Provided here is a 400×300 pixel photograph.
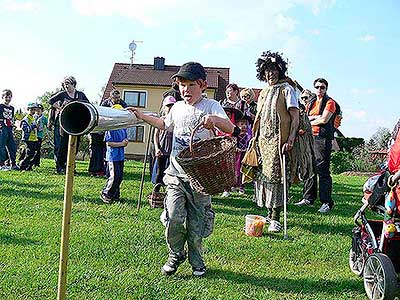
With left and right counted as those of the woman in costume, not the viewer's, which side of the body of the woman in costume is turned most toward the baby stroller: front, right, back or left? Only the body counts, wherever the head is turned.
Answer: left

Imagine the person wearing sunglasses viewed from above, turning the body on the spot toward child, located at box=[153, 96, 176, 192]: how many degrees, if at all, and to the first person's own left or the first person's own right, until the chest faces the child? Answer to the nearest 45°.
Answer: approximately 45° to the first person's own right

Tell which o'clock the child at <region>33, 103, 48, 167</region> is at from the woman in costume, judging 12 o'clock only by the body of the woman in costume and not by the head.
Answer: The child is roughly at 3 o'clock from the woman in costume.

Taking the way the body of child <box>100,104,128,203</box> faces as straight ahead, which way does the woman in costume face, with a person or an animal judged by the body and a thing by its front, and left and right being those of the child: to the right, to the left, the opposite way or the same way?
to the right

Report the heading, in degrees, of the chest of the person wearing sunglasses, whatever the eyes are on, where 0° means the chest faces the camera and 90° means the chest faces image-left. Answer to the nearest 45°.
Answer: approximately 45°

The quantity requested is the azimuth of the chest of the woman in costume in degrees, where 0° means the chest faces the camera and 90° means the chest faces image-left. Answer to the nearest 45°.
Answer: approximately 45°

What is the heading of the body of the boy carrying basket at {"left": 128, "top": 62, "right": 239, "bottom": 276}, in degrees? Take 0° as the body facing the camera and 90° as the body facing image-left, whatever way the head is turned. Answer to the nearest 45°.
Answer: approximately 45°

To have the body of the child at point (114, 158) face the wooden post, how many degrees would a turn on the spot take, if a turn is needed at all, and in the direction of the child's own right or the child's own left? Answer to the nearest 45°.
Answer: approximately 45° to the child's own right

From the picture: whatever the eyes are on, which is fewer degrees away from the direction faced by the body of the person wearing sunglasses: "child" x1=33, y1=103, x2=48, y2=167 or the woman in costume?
the woman in costume
